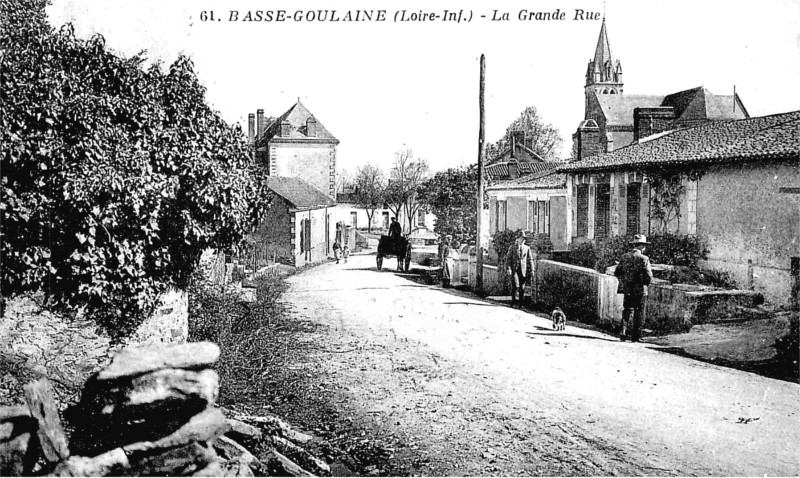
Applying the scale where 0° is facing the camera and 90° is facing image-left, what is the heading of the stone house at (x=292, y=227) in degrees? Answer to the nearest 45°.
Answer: approximately 315°

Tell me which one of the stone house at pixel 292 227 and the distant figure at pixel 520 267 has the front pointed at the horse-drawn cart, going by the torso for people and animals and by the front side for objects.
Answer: the stone house

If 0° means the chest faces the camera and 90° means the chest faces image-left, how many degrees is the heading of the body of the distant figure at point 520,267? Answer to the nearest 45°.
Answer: approximately 0°

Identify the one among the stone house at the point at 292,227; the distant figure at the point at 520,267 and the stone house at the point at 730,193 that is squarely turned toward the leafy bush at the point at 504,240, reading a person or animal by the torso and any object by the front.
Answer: the stone house at the point at 292,227

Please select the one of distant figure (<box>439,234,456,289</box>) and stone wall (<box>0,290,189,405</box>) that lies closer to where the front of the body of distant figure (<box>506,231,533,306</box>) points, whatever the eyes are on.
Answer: the stone wall

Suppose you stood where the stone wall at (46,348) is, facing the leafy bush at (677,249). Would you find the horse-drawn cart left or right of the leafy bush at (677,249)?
left

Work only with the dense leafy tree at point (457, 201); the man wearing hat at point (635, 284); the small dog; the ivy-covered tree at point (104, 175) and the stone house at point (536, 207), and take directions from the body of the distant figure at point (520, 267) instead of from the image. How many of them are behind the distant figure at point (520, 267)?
2

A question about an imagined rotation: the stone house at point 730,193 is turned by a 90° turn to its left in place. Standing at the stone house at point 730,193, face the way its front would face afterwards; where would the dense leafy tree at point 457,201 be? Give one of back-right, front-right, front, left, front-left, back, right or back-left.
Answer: back

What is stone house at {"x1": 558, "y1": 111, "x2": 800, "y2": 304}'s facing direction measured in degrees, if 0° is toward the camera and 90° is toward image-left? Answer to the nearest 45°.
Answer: approximately 45°

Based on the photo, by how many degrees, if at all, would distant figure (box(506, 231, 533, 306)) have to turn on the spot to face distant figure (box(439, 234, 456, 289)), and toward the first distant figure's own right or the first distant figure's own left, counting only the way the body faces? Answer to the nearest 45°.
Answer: approximately 135° to the first distant figure's own right
